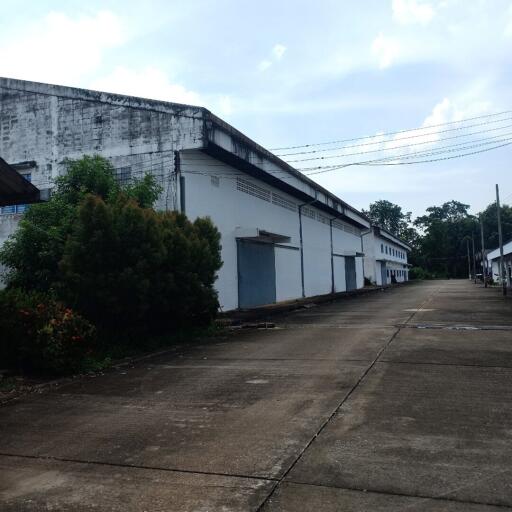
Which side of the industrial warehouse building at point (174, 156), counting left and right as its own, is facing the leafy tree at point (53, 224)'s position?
right

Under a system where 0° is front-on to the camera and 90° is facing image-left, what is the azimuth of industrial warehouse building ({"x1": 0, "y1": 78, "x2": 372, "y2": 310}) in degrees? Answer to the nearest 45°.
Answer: approximately 315°
